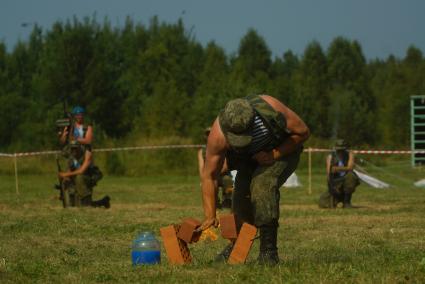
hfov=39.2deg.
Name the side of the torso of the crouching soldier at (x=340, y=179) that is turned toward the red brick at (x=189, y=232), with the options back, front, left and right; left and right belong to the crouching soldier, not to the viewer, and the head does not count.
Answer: front

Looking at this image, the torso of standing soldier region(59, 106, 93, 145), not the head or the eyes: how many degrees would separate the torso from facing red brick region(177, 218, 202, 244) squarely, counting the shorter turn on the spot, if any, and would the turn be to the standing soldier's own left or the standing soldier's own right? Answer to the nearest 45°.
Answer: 0° — they already face it

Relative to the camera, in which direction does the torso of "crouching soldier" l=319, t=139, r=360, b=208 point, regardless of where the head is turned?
toward the camera

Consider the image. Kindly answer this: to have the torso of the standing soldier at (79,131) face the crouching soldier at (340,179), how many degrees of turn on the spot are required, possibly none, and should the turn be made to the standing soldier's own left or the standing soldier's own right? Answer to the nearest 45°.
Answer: approximately 90° to the standing soldier's own left

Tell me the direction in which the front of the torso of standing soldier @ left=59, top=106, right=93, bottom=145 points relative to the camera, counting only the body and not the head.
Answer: toward the camera

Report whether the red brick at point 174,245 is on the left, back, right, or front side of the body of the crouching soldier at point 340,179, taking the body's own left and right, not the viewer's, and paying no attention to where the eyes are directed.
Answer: front

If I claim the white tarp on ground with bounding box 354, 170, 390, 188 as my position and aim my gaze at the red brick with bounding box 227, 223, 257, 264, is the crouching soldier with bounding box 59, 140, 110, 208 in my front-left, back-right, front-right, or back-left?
front-right

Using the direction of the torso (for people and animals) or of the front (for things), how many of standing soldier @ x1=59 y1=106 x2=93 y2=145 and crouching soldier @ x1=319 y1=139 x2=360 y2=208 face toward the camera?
2

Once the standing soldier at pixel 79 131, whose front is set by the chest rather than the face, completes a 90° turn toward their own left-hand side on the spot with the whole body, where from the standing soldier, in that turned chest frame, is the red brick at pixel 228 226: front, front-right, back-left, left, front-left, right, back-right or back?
right

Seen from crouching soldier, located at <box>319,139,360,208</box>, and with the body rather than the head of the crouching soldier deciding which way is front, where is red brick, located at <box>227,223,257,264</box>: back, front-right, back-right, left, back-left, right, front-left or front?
front

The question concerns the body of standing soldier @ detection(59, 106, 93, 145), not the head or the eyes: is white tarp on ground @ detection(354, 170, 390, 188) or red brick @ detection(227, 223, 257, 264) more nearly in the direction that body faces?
the red brick

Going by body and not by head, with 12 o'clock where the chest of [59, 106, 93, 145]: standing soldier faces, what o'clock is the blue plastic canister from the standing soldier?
The blue plastic canister is roughly at 12 o'clock from the standing soldier.
